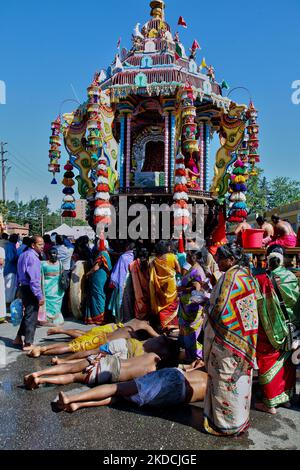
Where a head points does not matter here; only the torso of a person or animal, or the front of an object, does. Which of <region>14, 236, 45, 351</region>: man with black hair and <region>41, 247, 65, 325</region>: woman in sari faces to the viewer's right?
the man with black hair

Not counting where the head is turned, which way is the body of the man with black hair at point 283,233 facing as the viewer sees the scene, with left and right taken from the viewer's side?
facing away from the viewer and to the left of the viewer

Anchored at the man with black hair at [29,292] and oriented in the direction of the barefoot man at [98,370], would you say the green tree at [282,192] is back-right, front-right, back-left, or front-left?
back-left

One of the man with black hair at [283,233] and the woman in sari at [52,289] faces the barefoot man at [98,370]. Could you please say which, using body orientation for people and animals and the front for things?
the woman in sari

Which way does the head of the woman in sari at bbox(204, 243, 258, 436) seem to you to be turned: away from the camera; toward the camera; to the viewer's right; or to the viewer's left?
to the viewer's left

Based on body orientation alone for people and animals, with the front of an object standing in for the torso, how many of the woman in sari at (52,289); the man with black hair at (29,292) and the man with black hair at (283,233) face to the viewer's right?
1

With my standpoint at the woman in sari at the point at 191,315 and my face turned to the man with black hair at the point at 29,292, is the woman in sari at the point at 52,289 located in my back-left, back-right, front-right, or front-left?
front-right

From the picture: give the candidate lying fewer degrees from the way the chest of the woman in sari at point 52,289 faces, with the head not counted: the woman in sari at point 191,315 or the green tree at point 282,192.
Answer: the woman in sari

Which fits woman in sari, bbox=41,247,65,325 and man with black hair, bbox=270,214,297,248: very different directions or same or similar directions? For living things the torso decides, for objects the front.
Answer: very different directions

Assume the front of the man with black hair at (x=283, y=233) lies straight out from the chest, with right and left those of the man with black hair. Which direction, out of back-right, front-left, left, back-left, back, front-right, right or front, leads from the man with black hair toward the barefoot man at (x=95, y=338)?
left

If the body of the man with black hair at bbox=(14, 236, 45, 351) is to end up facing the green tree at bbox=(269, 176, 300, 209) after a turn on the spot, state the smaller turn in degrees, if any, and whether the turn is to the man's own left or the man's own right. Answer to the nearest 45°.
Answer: approximately 45° to the man's own left

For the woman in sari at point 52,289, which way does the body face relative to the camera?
toward the camera
